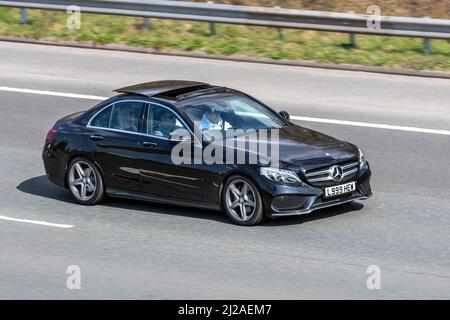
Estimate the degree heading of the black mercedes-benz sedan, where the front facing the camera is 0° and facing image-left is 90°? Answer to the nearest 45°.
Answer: approximately 315°

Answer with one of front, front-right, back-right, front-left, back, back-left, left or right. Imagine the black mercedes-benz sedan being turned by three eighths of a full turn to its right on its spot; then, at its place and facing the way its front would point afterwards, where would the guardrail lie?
right
